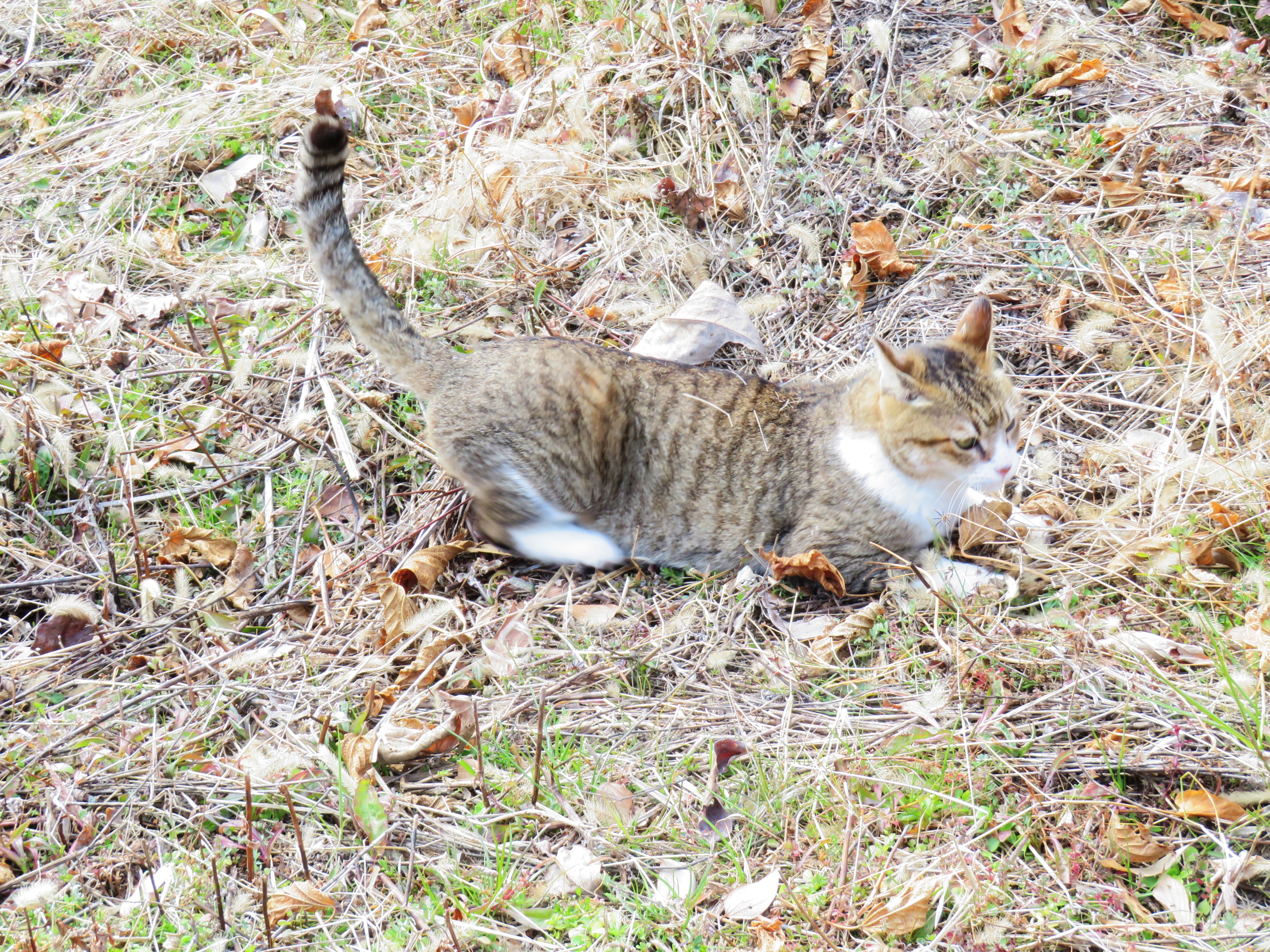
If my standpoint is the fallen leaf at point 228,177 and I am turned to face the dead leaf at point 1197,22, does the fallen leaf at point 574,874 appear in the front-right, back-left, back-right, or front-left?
front-right

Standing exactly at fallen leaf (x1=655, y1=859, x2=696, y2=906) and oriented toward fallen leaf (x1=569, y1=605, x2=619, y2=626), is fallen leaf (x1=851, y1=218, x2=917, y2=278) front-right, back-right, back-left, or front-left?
front-right

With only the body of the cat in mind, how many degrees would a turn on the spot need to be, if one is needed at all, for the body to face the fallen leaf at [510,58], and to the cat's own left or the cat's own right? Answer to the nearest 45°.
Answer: approximately 90° to the cat's own left

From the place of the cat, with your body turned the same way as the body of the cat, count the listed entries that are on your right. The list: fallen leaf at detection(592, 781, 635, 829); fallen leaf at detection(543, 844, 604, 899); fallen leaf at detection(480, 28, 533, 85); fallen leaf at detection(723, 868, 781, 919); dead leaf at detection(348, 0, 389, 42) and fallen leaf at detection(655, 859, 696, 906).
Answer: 4

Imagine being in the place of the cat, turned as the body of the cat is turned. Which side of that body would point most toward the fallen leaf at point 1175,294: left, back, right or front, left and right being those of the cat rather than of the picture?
front

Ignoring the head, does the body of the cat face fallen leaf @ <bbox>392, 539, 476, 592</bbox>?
no

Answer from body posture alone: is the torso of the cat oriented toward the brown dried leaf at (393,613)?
no

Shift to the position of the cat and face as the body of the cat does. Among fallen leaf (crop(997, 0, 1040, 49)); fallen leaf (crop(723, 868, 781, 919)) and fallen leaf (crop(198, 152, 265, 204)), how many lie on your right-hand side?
1

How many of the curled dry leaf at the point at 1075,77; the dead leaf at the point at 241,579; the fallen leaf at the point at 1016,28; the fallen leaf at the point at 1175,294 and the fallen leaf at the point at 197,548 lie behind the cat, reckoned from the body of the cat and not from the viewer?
2

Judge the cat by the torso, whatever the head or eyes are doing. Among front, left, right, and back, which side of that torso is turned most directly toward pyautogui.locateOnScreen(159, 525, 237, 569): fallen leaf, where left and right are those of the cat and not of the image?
back

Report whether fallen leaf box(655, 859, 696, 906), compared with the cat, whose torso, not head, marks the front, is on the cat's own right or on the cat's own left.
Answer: on the cat's own right

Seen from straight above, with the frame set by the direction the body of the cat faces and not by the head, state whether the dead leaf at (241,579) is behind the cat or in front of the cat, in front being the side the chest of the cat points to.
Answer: behind

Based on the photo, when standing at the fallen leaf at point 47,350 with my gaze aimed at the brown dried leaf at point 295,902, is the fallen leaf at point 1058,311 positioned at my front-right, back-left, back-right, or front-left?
front-left

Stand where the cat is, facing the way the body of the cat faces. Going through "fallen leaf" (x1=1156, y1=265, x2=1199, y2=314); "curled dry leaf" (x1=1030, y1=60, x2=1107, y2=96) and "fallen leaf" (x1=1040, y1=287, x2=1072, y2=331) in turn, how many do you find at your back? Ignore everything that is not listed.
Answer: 0

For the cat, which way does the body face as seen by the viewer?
to the viewer's right

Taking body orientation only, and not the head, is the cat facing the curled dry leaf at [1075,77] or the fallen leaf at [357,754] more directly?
the curled dry leaf
